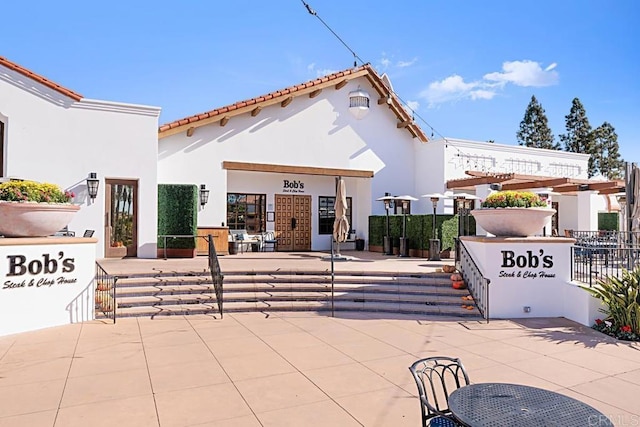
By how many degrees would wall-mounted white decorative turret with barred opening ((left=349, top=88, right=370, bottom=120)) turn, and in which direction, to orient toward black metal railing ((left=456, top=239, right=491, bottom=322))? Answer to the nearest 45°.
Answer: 0° — it already faces it

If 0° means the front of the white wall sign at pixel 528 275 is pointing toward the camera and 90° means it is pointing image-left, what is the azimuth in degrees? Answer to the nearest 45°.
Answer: approximately 0°

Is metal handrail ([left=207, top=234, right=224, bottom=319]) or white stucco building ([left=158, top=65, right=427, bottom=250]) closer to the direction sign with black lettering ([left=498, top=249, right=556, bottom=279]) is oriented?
the metal handrail

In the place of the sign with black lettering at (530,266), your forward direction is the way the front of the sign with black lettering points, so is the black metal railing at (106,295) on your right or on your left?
on your right

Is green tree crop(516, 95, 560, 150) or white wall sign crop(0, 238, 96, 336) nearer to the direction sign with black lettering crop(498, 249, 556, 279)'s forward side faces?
the white wall sign

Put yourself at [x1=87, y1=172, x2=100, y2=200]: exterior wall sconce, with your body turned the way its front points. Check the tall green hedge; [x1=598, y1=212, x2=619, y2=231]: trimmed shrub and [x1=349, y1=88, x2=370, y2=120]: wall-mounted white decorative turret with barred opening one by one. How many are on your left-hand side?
3

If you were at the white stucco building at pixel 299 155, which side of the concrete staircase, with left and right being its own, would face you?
back

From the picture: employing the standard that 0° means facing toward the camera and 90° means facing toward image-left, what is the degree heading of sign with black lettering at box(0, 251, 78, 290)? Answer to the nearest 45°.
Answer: approximately 315°

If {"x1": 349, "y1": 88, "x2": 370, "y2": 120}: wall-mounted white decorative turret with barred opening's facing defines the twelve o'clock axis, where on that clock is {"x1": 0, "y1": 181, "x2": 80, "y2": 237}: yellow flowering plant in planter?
The yellow flowering plant in planter is roughly at 1 o'clock from the wall-mounted white decorative turret with barred opening.

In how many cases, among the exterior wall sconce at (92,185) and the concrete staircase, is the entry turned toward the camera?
2
